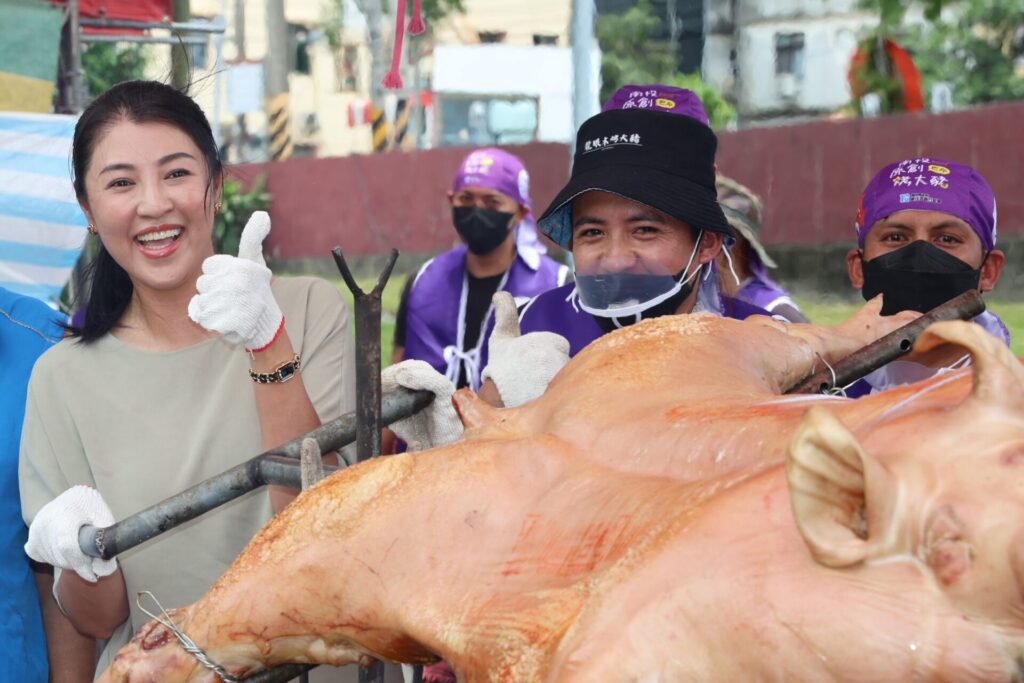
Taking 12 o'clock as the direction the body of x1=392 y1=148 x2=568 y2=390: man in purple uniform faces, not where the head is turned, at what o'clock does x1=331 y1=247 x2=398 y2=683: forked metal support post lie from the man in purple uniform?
The forked metal support post is roughly at 12 o'clock from the man in purple uniform.

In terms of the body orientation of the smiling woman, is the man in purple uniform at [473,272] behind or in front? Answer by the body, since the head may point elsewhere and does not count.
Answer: behind

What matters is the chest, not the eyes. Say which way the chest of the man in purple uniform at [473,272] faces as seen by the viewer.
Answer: toward the camera

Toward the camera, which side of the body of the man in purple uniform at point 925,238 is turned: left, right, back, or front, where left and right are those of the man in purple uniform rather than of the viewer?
front

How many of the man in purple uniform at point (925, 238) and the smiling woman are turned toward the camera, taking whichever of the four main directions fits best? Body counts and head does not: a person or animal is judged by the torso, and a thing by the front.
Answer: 2

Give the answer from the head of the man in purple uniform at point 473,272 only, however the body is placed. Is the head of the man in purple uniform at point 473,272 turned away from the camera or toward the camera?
toward the camera

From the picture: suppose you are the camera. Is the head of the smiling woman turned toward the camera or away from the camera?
toward the camera

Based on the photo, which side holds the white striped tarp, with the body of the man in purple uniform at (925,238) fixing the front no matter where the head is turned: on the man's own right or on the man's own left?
on the man's own right

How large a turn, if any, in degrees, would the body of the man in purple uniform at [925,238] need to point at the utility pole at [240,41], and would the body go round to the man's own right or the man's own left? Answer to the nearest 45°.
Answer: approximately 135° to the man's own right

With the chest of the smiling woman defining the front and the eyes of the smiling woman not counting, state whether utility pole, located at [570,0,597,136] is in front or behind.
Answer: behind

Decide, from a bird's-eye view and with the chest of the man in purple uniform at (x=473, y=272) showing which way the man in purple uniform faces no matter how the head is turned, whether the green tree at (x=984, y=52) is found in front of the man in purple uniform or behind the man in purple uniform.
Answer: behind

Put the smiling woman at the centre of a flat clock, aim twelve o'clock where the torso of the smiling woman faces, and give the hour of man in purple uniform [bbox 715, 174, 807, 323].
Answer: The man in purple uniform is roughly at 8 o'clock from the smiling woman.

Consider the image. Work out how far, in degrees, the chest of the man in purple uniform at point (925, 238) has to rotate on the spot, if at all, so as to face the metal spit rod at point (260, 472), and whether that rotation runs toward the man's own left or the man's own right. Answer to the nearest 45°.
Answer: approximately 45° to the man's own right

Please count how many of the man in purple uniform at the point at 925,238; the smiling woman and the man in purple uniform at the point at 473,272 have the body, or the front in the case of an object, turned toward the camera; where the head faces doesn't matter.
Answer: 3
